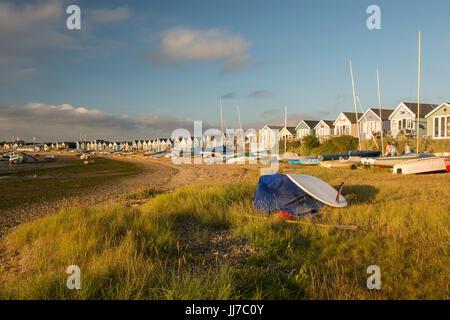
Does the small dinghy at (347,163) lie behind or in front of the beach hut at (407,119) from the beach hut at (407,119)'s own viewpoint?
in front

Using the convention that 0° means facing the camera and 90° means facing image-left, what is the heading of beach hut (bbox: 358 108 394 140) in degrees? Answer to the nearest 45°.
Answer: approximately 45°

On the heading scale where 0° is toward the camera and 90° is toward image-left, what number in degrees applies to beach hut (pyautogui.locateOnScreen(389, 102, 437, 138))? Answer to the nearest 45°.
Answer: approximately 45°

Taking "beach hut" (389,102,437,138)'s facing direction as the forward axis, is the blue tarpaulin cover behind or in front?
in front

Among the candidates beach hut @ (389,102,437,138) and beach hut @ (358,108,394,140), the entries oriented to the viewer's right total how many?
0
